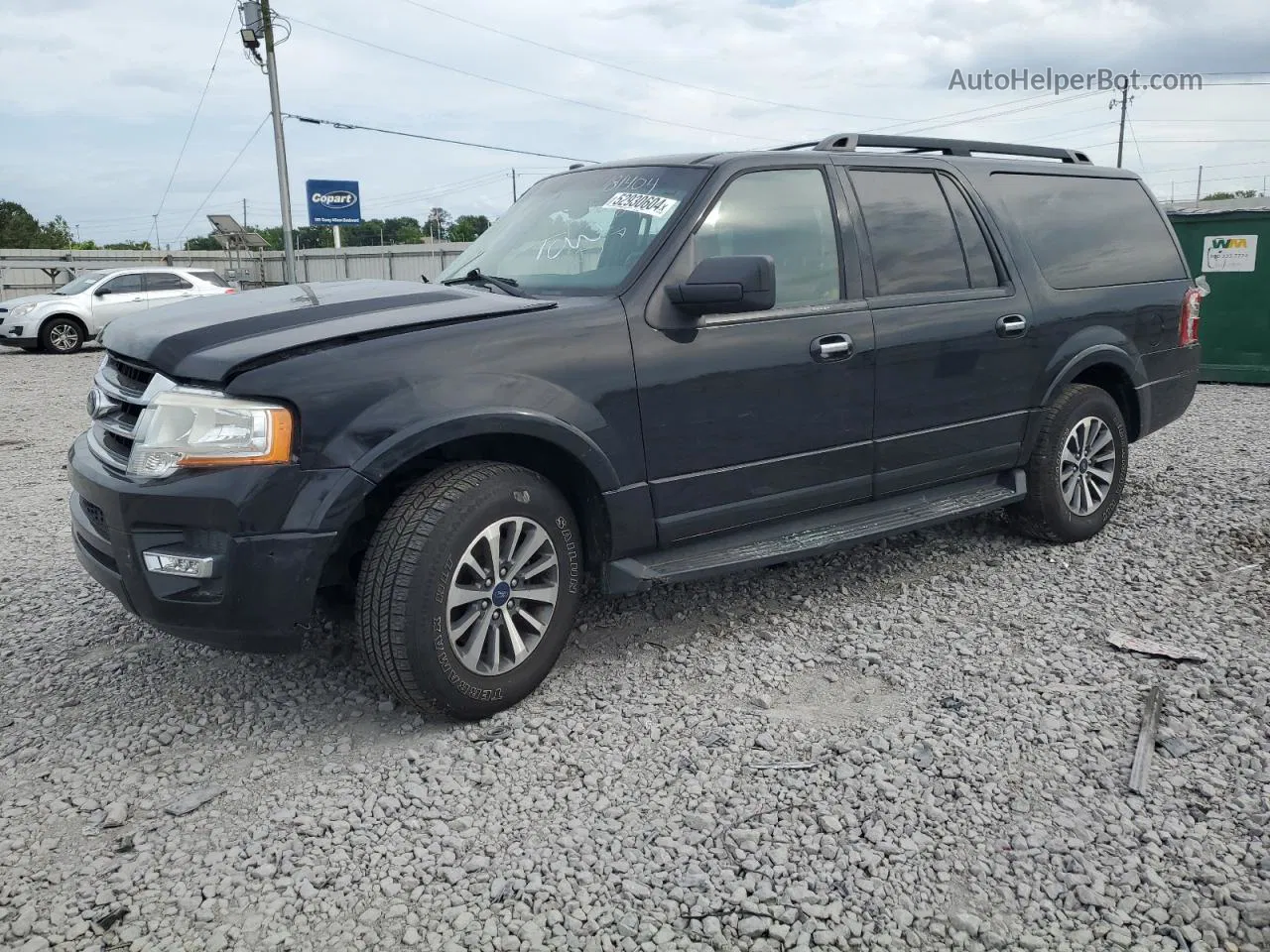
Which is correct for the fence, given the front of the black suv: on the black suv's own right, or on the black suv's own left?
on the black suv's own right

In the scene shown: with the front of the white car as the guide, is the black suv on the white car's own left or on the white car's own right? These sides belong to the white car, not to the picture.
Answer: on the white car's own left

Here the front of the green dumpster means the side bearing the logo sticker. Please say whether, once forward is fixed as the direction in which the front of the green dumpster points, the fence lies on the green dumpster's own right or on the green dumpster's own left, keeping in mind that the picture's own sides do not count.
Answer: on the green dumpster's own right

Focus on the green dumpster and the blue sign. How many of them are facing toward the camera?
2

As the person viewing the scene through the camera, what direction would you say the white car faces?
facing the viewer and to the left of the viewer

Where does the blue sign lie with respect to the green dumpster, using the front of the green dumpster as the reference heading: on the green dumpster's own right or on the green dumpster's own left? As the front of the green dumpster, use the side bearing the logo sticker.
on the green dumpster's own right

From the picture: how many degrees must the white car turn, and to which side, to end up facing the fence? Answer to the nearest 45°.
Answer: approximately 135° to its right

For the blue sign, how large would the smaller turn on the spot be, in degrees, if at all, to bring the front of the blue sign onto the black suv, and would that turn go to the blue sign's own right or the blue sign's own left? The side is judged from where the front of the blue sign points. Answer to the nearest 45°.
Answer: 0° — it already faces it

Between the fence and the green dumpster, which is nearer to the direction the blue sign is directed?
the green dumpster

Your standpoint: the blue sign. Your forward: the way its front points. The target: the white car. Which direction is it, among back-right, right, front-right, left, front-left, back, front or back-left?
front-right

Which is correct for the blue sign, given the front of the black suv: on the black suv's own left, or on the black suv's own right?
on the black suv's own right

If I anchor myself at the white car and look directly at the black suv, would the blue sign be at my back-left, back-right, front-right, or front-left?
back-left

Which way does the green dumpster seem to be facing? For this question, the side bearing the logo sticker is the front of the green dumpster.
toward the camera
